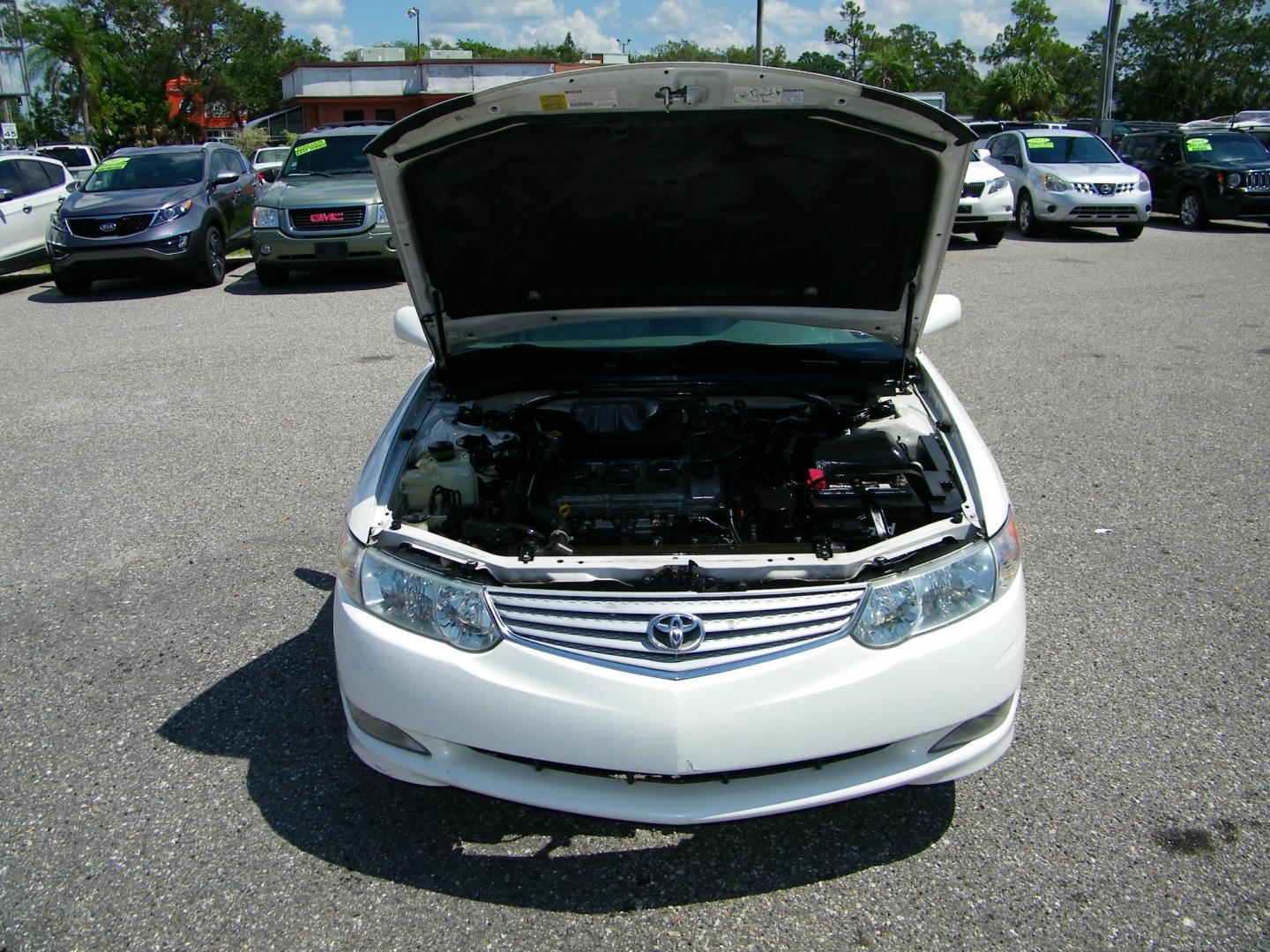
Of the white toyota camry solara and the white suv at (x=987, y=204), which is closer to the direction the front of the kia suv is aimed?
the white toyota camry solara

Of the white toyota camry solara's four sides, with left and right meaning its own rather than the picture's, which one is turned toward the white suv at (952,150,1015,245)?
back

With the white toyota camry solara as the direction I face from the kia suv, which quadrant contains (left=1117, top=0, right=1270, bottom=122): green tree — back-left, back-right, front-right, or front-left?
back-left

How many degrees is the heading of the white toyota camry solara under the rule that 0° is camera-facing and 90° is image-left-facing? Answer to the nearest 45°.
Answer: approximately 0°

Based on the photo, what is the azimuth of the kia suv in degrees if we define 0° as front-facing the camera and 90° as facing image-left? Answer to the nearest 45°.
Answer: approximately 45°

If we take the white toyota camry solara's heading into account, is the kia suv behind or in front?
behind

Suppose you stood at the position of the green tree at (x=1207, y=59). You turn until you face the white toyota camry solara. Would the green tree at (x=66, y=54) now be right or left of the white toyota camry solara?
right

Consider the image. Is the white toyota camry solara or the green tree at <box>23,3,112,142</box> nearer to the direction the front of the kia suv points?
the white toyota camry solara
